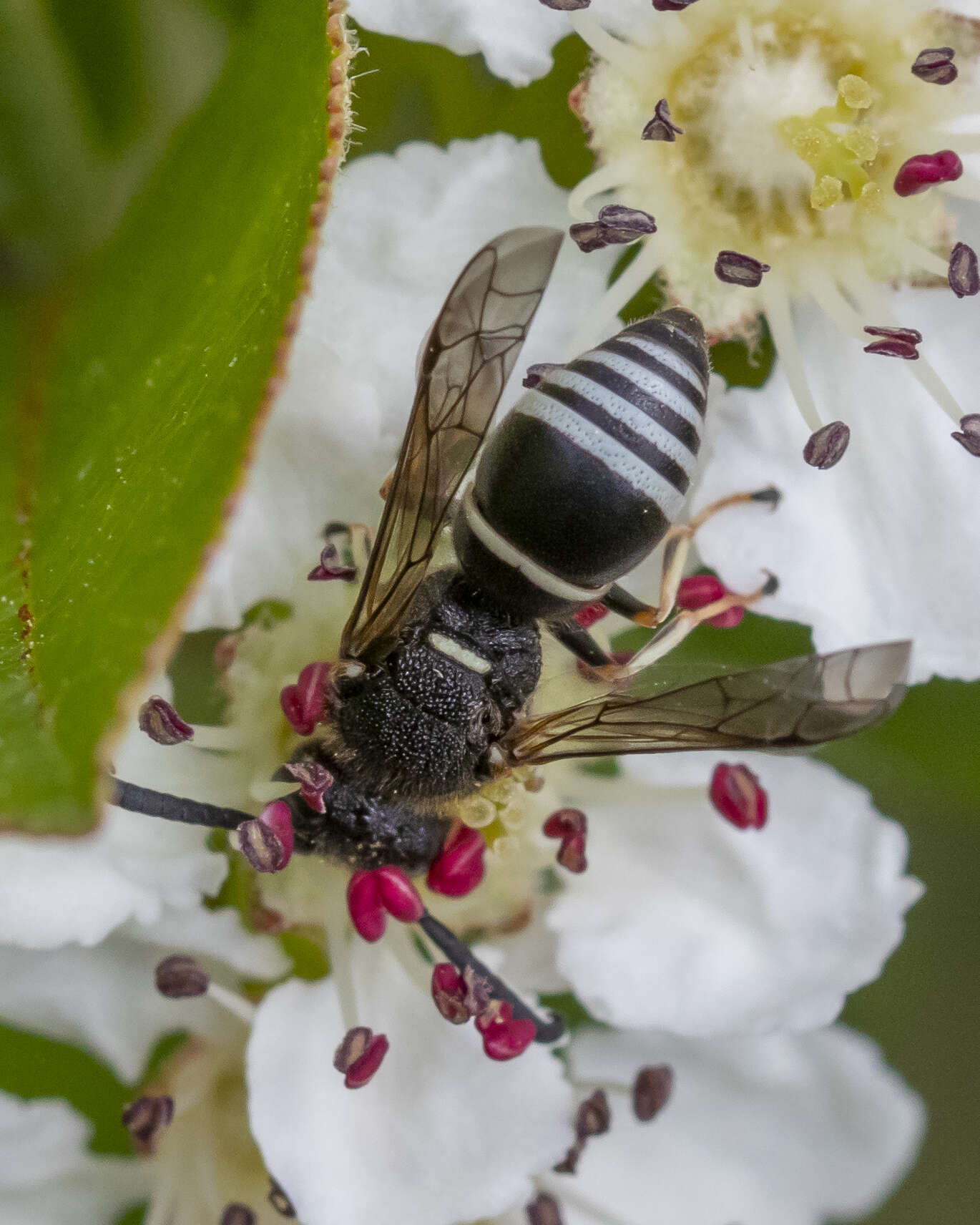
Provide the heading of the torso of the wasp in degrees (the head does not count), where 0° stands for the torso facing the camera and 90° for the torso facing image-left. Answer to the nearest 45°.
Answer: approximately 45°
